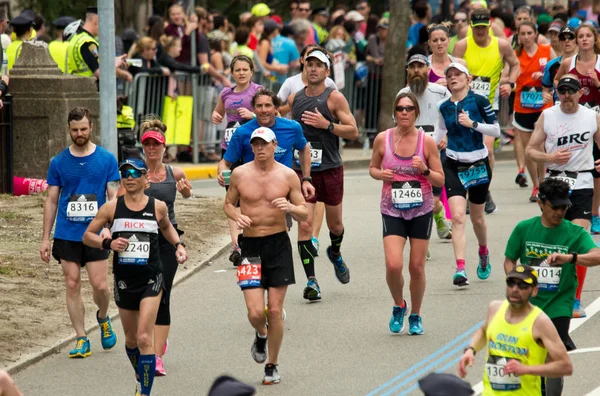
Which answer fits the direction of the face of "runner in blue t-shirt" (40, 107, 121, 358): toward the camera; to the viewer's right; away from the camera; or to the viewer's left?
toward the camera

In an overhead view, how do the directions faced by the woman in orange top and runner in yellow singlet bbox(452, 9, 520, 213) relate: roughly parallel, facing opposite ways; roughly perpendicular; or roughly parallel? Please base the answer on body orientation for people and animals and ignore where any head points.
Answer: roughly parallel

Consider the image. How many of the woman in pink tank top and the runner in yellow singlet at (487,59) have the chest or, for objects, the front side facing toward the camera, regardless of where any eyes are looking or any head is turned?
2

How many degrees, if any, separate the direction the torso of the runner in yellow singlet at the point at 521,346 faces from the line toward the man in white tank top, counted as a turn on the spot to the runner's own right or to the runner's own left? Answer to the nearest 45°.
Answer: approximately 135° to the runner's own right

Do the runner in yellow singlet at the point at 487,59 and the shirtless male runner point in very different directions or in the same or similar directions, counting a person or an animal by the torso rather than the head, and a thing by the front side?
same or similar directions

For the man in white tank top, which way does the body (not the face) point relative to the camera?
toward the camera

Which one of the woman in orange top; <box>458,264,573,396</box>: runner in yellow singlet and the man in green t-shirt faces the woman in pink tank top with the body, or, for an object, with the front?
the woman in orange top

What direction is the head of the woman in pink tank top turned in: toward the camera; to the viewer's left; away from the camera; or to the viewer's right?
toward the camera

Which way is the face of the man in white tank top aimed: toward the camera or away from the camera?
toward the camera

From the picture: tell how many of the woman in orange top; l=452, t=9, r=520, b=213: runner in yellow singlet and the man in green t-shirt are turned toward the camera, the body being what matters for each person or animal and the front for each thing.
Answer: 3

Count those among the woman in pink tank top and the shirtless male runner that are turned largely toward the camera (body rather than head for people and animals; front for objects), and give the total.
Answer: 2

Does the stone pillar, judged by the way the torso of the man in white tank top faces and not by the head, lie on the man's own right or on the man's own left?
on the man's own right

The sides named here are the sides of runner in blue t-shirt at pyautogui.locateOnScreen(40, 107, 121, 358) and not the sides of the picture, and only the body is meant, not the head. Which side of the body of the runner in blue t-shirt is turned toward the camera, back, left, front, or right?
front

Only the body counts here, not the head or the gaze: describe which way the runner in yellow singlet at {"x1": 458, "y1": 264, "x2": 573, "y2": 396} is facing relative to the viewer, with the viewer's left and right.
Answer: facing the viewer and to the left of the viewer

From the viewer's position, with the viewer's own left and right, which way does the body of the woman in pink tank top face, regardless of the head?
facing the viewer
